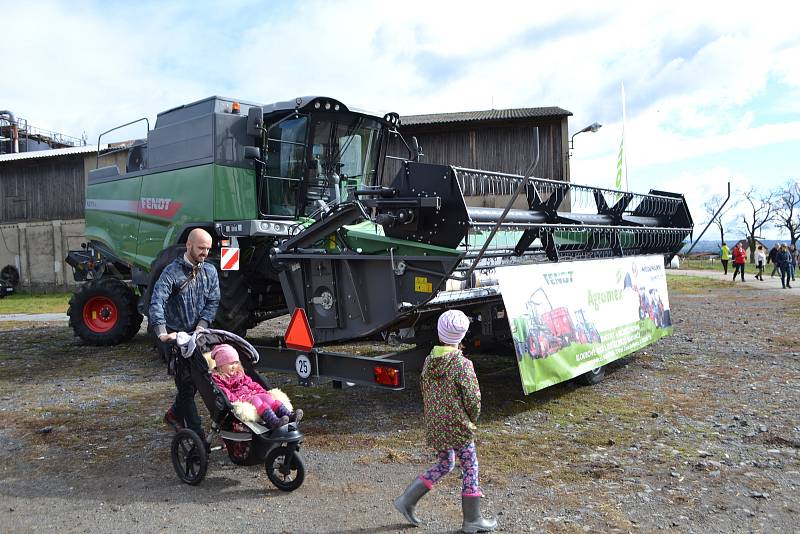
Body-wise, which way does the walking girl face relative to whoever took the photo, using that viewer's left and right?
facing away from the viewer and to the right of the viewer

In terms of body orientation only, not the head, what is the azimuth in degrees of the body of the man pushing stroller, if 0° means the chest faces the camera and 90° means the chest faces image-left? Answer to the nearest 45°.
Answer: approximately 315°

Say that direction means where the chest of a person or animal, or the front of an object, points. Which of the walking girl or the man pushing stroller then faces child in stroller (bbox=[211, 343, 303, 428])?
the man pushing stroller

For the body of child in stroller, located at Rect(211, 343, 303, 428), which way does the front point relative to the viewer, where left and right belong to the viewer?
facing the viewer and to the right of the viewer

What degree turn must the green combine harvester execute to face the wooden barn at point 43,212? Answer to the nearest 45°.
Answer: approximately 180°

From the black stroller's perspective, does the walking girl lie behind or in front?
in front

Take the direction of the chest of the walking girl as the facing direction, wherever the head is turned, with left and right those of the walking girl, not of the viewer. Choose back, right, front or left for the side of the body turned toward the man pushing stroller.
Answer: left

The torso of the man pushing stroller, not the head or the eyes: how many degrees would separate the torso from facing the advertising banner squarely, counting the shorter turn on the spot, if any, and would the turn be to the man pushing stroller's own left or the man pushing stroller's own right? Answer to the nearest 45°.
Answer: approximately 45° to the man pushing stroller's own left

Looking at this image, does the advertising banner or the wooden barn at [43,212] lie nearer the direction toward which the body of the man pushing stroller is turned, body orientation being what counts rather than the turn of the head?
the advertising banner
